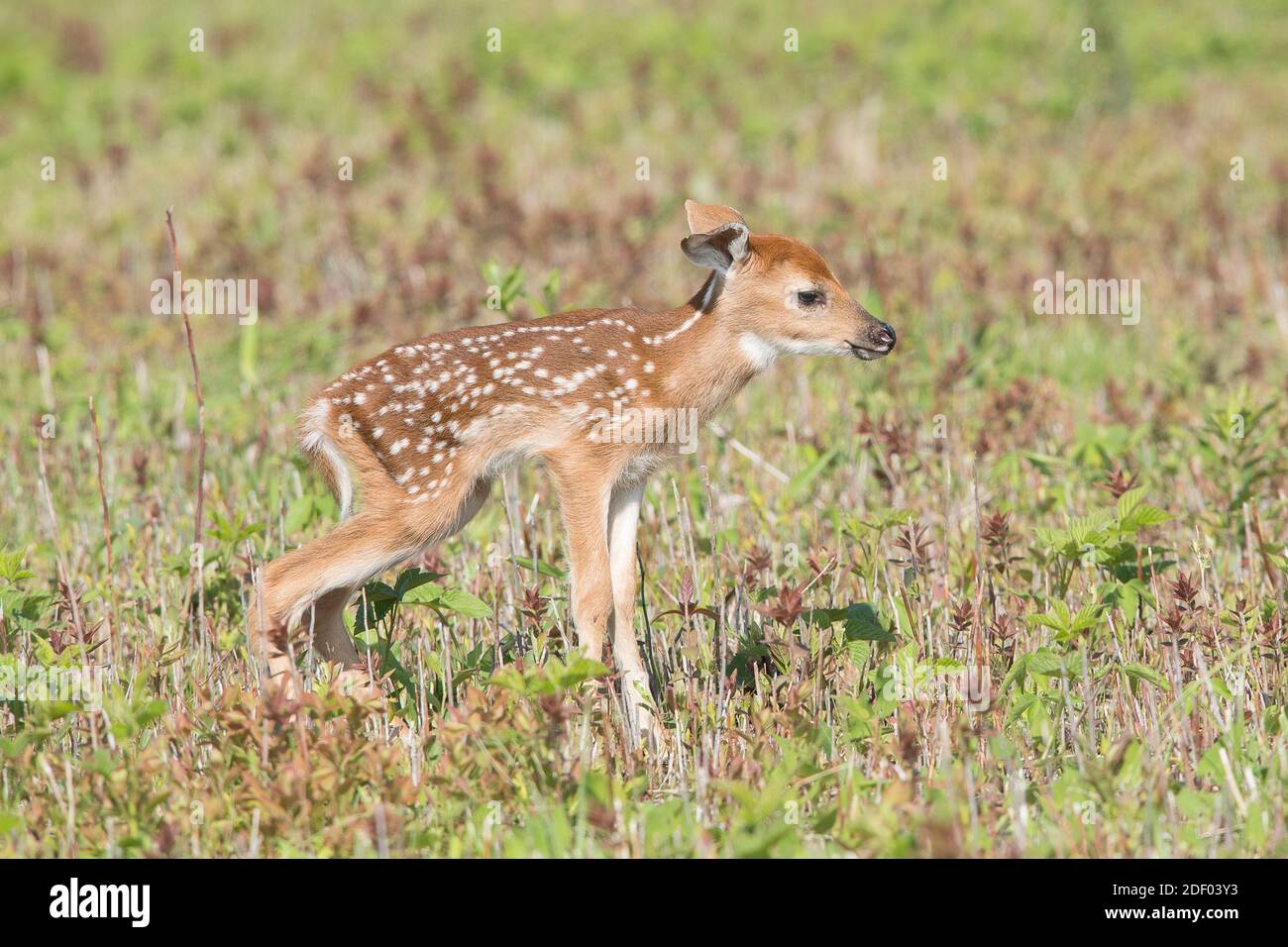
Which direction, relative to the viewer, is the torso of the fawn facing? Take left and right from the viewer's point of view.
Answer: facing to the right of the viewer
